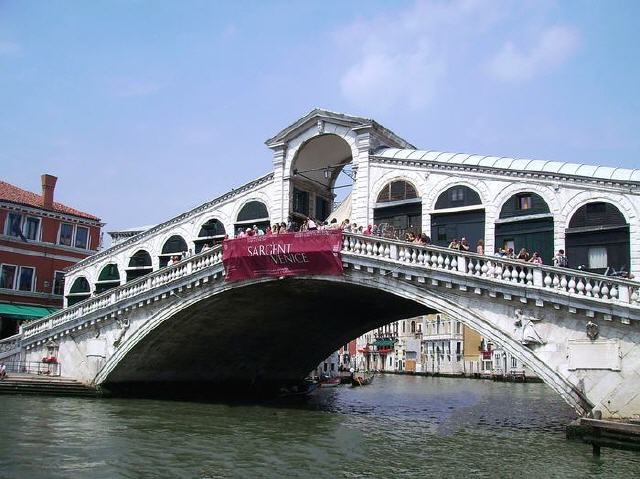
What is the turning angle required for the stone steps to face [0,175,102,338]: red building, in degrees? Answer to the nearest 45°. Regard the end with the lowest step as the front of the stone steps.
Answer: approximately 180°

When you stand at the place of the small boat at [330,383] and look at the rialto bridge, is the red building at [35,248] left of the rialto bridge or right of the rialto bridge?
right

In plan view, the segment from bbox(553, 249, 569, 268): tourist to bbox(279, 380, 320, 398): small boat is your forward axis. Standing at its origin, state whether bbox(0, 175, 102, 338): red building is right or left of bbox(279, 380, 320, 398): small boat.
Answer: left

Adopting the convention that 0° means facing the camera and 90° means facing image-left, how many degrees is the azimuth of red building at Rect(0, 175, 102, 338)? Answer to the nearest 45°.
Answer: approximately 315°

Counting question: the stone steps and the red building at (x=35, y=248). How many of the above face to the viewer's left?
0

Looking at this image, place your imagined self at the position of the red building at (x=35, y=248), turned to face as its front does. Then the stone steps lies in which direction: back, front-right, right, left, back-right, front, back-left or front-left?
front-right

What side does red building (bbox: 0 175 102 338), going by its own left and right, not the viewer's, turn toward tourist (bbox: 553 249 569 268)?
front

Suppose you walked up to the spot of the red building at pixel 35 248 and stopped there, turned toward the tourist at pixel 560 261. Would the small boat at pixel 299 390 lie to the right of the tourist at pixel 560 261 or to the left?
left

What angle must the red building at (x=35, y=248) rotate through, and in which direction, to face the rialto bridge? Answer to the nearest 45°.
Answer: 0° — it already faces it

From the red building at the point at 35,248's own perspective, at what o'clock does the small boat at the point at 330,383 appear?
The small boat is roughly at 10 o'clock from the red building.
